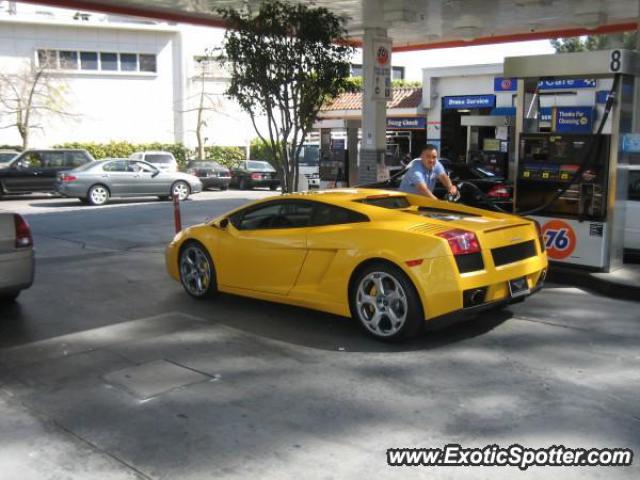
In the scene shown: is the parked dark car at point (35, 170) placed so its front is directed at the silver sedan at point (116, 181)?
no

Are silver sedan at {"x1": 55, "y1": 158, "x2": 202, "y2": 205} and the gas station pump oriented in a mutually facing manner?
no

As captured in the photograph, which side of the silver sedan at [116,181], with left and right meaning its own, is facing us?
right

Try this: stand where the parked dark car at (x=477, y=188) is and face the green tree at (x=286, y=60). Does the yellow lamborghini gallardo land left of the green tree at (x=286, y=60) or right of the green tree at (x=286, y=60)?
left

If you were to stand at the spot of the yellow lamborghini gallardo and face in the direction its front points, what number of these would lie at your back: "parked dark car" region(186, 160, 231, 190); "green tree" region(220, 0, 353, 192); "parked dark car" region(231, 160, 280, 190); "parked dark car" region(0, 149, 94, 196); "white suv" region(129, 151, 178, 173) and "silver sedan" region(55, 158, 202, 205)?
0

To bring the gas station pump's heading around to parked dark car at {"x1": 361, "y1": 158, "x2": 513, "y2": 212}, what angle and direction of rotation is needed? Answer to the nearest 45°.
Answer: approximately 135° to its right

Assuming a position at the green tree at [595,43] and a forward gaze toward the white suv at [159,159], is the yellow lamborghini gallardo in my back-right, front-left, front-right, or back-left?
front-left

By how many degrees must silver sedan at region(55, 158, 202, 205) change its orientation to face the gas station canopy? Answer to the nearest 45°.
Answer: approximately 45° to its right

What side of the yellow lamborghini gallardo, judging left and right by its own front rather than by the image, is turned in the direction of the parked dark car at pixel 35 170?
front

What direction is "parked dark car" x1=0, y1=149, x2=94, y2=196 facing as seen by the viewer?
to the viewer's left

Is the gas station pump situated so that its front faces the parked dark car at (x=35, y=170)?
no

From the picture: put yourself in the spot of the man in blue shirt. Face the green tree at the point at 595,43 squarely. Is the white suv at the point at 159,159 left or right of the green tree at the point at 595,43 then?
left

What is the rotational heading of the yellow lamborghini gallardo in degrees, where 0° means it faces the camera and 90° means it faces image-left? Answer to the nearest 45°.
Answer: approximately 135°

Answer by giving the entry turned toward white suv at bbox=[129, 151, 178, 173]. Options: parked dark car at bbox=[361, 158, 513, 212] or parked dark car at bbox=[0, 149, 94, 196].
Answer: parked dark car at bbox=[361, 158, 513, 212]

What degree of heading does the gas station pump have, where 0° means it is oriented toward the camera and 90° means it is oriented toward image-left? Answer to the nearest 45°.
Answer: approximately 45°
